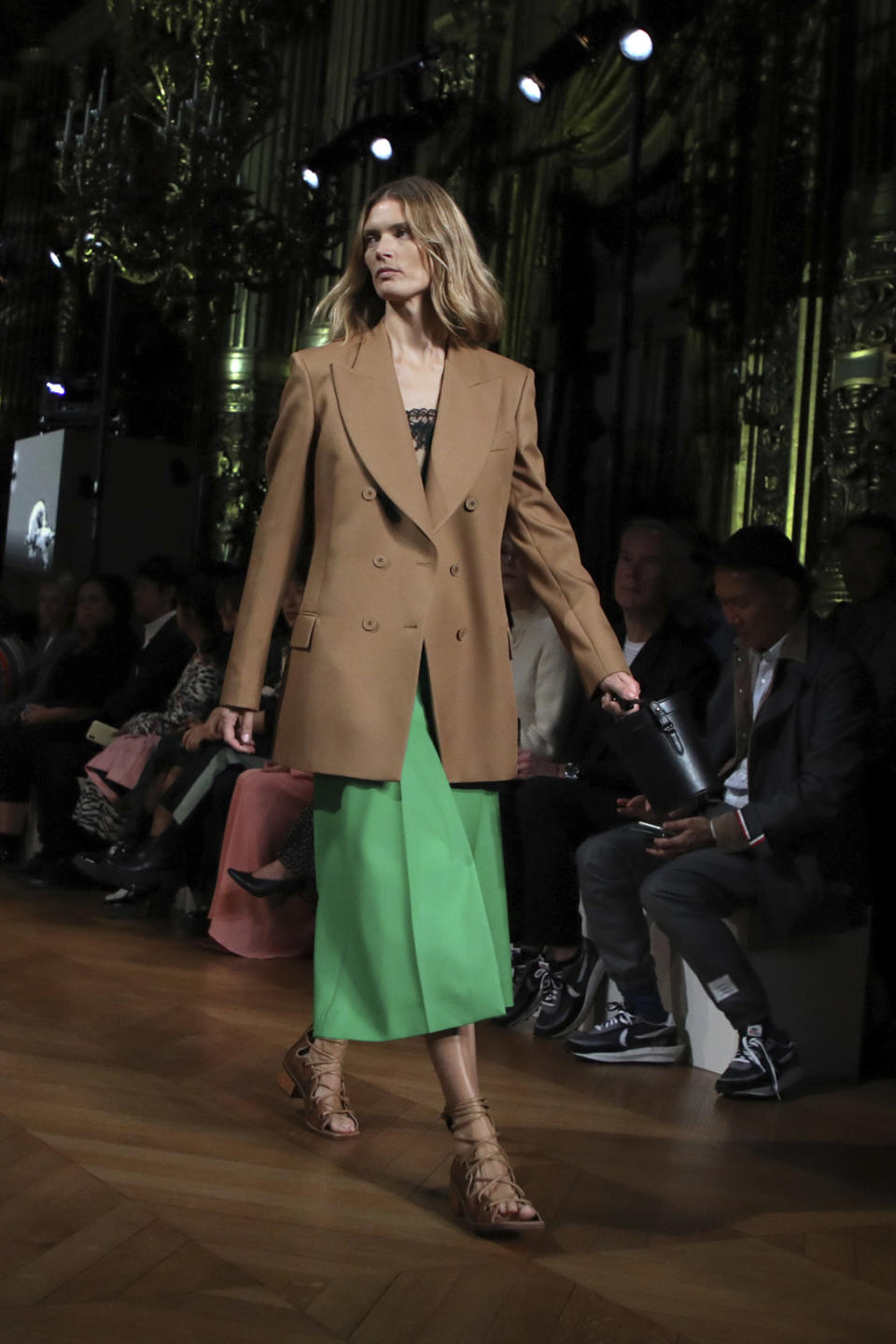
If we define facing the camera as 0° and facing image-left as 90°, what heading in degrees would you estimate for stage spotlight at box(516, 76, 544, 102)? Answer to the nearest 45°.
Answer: approximately 45°

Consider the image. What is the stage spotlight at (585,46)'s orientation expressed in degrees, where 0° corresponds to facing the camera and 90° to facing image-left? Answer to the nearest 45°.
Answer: approximately 45°

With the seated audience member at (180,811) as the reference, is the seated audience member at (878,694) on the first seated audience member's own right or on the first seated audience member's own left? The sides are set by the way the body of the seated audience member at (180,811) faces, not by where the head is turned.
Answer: on the first seated audience member's own left

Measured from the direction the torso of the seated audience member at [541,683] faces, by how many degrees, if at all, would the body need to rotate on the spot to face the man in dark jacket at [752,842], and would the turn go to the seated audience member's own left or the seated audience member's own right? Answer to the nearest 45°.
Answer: approximately 90° to the seated audience member's own left
